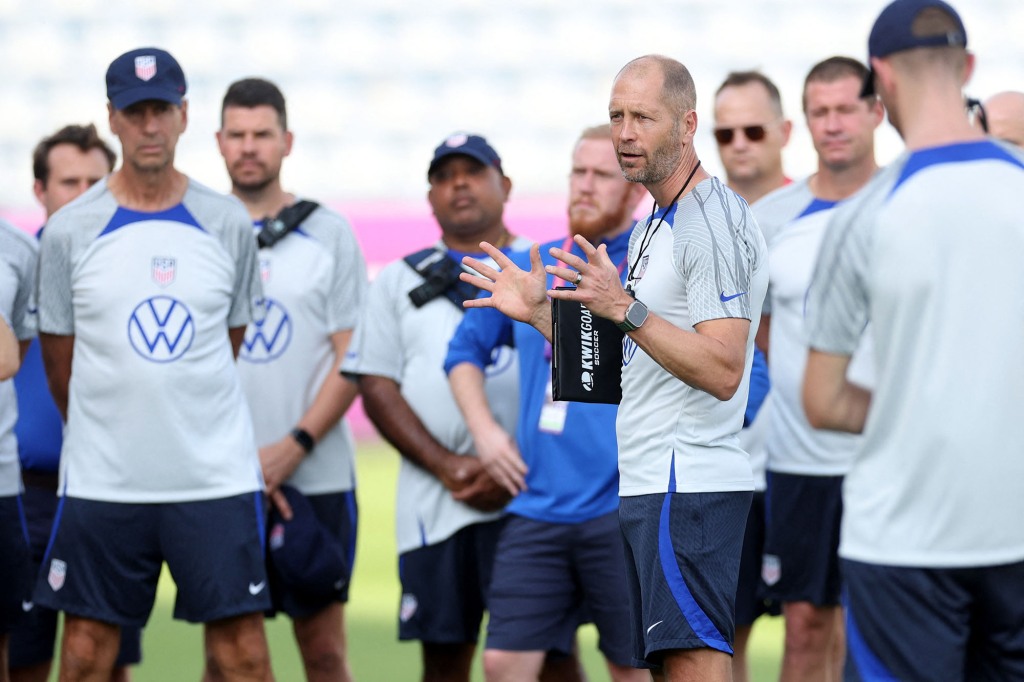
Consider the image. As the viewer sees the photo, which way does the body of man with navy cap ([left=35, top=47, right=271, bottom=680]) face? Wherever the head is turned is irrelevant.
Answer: toward the camera

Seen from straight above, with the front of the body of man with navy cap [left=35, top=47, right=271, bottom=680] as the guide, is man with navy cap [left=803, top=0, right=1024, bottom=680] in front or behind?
in front

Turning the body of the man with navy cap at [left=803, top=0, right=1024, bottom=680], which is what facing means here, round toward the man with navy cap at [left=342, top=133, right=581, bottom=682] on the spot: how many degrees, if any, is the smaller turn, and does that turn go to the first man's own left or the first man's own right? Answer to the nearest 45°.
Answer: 0° — they already face them

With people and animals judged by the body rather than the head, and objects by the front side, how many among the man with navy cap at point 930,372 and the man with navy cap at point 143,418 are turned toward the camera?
1

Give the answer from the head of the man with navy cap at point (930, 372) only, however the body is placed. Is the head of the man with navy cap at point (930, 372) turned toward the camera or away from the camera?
away from the camera

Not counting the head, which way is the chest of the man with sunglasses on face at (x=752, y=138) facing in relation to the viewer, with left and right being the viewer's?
facing the viewer and to the left of the viewer

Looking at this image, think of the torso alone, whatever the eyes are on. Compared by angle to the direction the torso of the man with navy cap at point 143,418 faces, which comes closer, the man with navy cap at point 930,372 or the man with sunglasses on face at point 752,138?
the man with navy cap

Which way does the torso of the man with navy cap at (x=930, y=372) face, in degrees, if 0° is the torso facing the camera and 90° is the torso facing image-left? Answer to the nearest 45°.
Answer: approximately 135°

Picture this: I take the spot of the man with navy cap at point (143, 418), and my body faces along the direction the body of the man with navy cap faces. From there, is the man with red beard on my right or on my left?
on my left

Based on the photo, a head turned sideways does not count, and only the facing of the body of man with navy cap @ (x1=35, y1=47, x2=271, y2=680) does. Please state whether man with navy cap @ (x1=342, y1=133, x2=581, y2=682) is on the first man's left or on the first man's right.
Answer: on the first man's left
